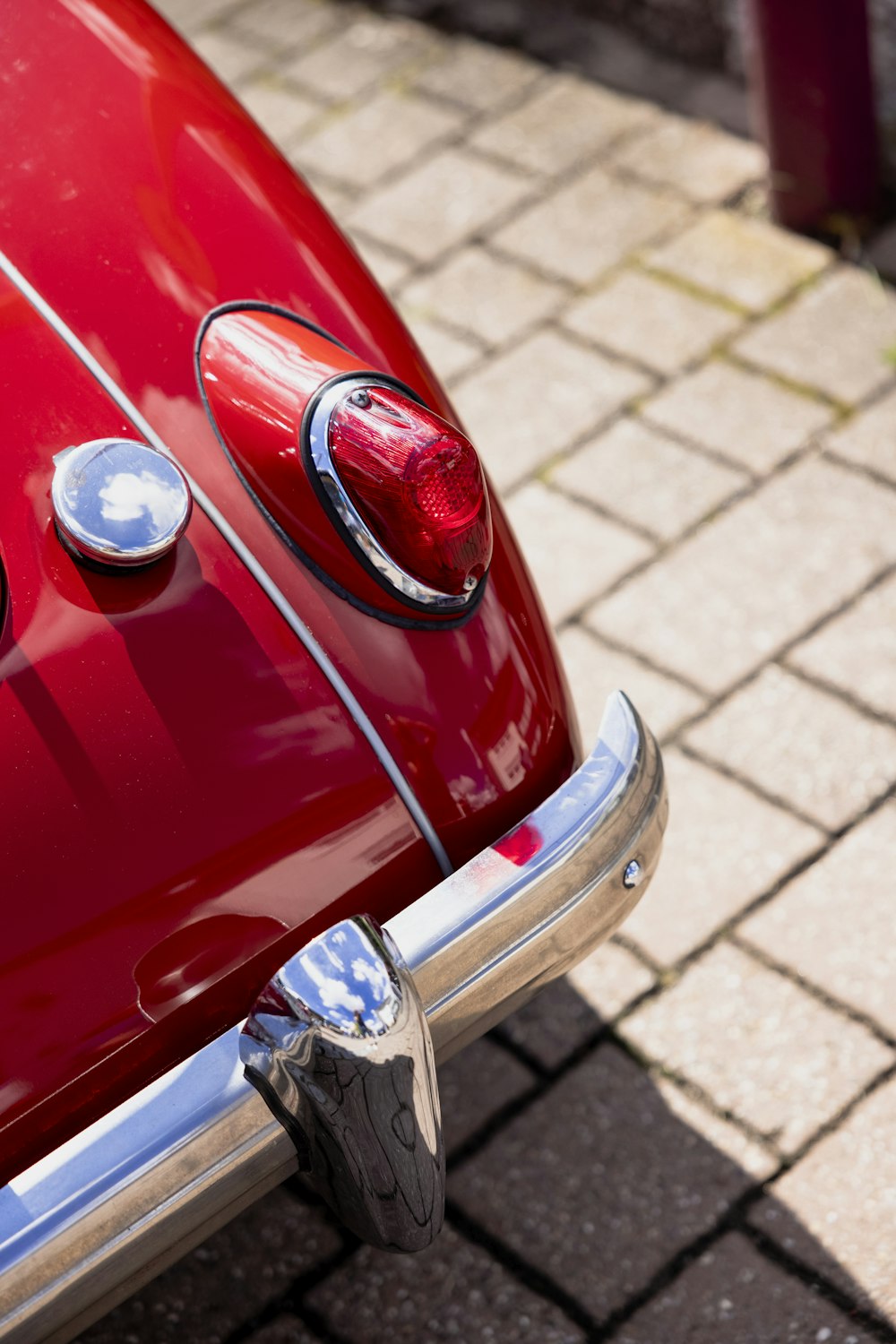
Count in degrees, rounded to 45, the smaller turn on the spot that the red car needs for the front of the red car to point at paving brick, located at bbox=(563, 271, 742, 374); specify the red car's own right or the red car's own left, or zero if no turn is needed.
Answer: approximately 90° to the red car's own right

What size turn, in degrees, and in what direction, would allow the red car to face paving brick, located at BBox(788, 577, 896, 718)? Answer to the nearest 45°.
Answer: approximately 90° to its right

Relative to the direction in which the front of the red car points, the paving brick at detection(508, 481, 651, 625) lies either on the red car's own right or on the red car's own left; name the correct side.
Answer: on the red car's own right

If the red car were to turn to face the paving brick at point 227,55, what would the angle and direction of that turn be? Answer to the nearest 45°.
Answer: approximately 45° to its right

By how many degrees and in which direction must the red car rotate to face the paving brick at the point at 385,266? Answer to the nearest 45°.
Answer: approximately 45° to its right

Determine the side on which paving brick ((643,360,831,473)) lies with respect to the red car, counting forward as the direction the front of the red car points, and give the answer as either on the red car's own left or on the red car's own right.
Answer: on the red car's own right

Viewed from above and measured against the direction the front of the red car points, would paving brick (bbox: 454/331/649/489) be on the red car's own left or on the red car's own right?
on the red car's own right

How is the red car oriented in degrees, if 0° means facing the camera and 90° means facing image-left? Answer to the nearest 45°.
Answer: approximately 135°

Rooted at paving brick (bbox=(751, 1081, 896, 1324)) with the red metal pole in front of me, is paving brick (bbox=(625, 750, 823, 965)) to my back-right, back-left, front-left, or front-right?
front-left

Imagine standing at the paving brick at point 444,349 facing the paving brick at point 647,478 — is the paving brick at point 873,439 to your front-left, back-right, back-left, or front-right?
front-left

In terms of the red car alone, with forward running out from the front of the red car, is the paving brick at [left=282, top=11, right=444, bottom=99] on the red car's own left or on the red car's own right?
on the red car's own right

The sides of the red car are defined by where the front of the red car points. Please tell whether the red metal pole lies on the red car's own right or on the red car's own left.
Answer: on the red car's own right

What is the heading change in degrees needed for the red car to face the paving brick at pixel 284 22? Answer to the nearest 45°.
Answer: approximately 45° to its right

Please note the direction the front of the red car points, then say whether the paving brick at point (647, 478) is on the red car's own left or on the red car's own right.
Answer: on the red car's own right

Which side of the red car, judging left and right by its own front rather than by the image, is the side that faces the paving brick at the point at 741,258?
right

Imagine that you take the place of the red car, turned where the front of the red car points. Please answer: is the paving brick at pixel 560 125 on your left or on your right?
on your right

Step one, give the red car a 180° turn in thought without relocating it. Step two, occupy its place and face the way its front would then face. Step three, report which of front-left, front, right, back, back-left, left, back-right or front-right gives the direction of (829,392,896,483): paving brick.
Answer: left
